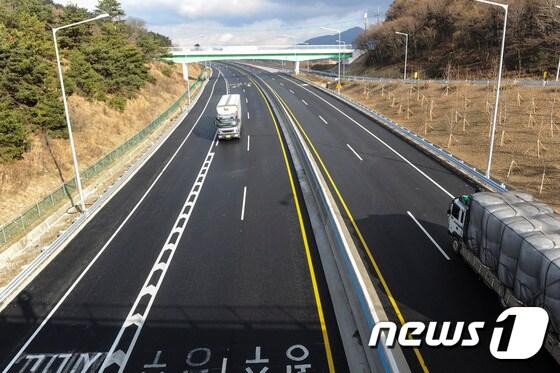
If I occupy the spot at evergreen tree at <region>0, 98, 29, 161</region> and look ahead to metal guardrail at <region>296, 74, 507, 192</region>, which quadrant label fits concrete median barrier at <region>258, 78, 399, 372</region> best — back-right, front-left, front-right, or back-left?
front-right

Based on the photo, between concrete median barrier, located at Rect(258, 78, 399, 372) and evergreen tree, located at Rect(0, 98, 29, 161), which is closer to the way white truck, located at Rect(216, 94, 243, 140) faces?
the concrete median barrier

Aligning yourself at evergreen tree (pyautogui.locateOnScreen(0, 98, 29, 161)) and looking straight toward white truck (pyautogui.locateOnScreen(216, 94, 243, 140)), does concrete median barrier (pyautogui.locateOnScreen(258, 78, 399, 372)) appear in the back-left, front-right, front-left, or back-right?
front-right

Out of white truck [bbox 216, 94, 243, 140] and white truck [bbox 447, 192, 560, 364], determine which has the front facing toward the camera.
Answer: white truck [bbox 216, 94, 243, 140]

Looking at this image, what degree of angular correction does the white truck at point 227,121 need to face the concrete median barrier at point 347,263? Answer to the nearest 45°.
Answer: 0° — it already faces it

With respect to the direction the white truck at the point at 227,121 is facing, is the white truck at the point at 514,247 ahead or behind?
ahead

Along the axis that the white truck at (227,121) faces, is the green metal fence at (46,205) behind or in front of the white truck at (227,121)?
in front

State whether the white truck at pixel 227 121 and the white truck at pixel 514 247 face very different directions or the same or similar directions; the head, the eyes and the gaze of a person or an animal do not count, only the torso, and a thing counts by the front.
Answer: very different directions

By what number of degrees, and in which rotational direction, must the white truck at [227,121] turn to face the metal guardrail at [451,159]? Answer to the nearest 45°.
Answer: approximately 45° to its left

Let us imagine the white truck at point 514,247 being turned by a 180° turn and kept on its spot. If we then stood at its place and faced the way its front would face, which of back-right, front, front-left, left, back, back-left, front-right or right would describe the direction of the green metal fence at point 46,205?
back-right

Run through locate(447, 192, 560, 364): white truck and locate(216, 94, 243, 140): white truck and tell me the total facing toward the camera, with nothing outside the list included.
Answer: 1

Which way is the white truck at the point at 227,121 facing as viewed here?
toward the camera

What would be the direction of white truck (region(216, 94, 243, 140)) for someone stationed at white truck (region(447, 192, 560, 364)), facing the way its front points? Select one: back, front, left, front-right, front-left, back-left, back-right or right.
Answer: front

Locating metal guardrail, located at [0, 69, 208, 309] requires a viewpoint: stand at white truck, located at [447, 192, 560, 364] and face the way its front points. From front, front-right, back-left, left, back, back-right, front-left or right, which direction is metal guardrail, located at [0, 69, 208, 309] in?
front-left

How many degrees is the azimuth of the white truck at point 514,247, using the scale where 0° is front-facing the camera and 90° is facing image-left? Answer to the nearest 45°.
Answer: approximately 135°
